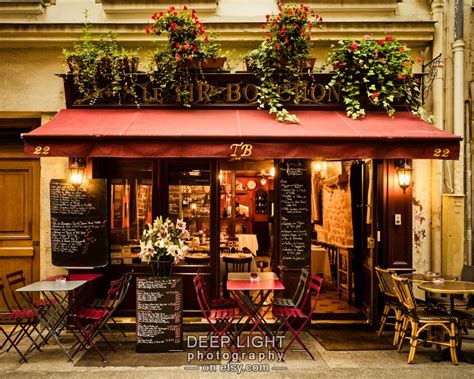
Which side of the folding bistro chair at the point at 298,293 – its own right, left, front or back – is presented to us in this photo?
left

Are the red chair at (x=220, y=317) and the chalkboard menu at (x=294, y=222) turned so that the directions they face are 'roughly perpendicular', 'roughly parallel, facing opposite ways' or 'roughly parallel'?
roughly perpendicular

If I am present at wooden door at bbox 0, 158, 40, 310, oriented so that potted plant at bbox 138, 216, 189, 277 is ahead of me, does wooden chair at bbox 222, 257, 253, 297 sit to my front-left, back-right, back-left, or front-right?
front-left

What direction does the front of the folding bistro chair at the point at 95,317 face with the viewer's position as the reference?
facing to the left of the viewer

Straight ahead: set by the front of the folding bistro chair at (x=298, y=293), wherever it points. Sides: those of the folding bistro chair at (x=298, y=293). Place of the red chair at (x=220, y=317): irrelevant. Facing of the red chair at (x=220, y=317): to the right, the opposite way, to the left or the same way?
the opposite way

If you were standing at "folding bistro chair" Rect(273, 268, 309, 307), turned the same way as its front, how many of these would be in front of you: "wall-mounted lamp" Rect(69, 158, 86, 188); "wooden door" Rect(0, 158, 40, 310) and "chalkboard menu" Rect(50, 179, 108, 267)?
3

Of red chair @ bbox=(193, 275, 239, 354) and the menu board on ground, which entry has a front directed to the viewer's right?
the red chair

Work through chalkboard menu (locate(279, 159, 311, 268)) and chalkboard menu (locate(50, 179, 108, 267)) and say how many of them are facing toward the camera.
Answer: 2

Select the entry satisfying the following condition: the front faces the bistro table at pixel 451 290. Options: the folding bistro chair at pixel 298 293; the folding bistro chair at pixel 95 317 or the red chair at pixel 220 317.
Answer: the red chair

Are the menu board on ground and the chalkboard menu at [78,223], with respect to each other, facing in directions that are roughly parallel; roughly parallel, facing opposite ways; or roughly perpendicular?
roughly parallel

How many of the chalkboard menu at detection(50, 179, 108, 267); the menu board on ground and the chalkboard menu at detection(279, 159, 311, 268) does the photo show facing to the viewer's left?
0

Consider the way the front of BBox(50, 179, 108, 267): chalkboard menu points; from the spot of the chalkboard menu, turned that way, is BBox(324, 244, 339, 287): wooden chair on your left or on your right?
on your left

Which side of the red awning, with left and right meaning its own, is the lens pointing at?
front

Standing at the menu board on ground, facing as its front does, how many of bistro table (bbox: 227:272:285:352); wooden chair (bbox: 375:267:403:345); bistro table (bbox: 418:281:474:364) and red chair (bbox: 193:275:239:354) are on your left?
4

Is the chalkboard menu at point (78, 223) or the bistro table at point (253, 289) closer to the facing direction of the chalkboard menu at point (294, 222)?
the bistro table

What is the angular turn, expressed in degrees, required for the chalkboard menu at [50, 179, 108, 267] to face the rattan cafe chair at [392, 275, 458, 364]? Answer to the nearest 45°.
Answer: approximately 45° to its left

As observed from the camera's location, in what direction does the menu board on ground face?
facing the viewer

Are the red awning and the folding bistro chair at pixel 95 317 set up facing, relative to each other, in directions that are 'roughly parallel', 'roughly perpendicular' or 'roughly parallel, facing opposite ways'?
roughly perpendicular
